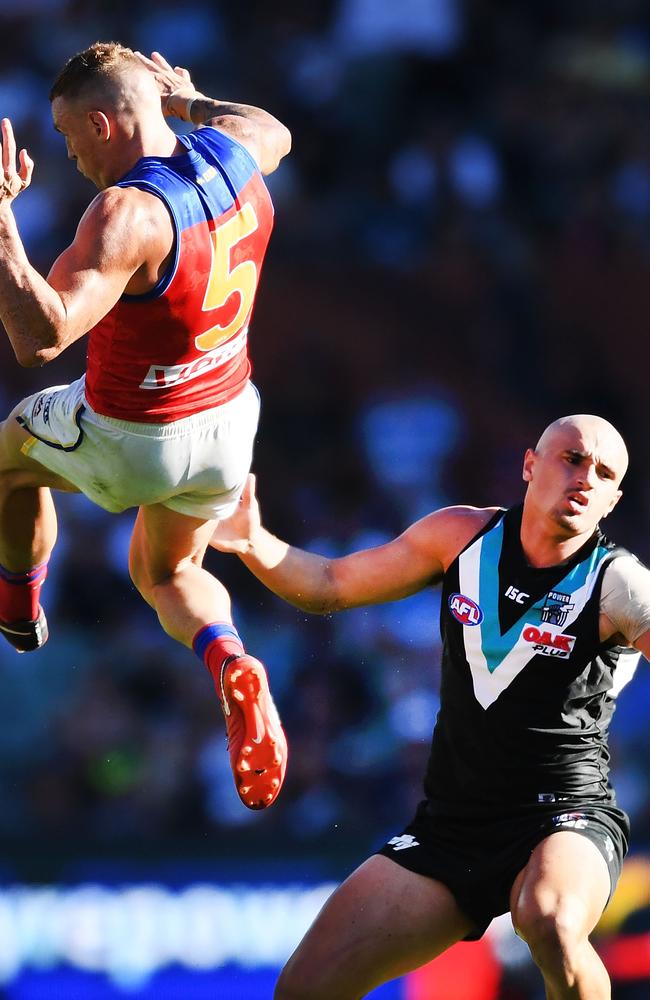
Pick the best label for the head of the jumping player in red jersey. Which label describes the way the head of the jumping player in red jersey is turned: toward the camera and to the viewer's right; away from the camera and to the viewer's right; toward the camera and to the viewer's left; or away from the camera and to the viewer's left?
away from the camera and to the viewer's left

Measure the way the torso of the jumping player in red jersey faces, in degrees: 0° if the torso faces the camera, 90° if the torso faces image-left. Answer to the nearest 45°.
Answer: approximately 135°

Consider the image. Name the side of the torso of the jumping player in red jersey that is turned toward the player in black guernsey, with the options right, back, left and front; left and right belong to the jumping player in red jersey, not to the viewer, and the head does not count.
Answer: back
